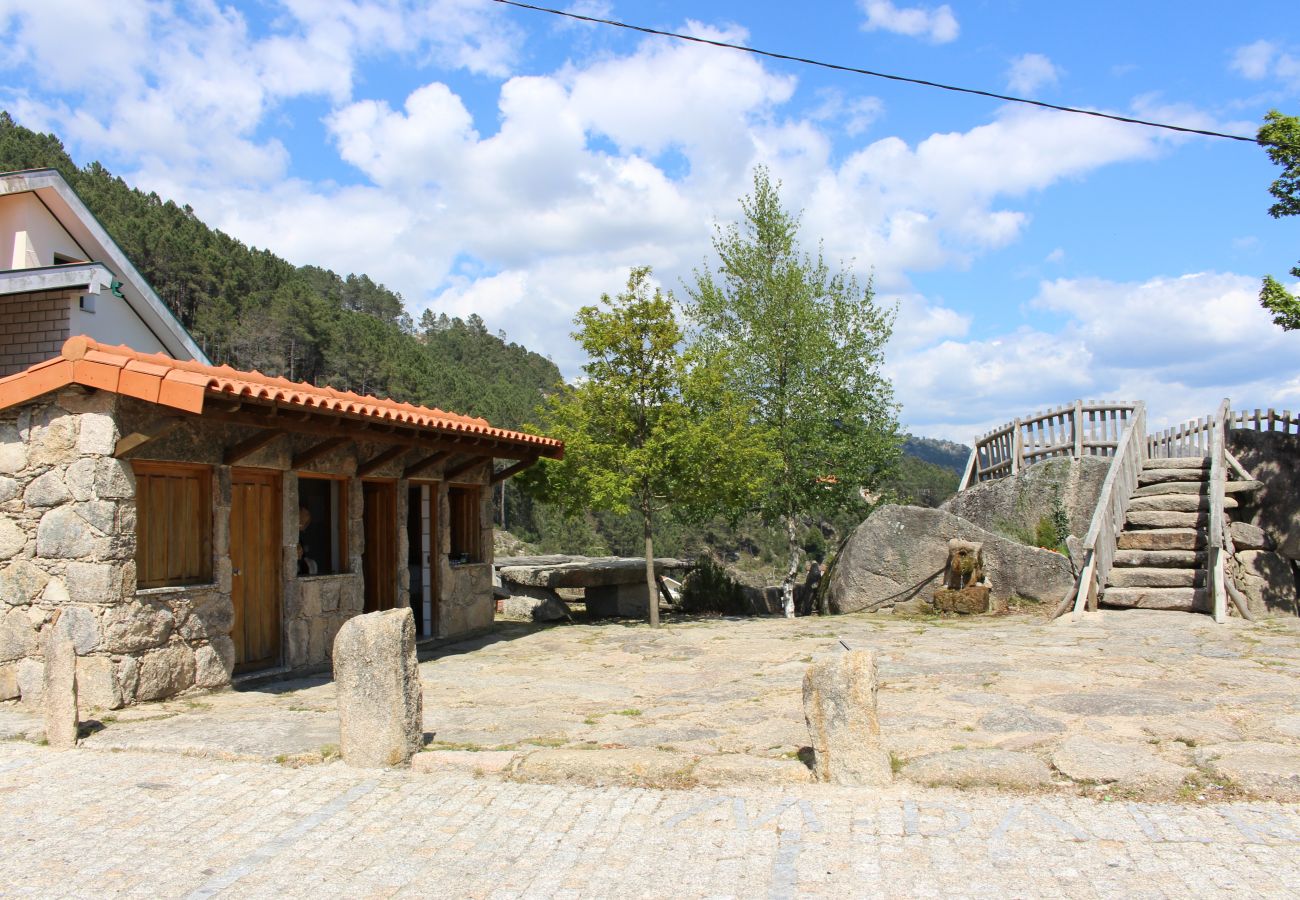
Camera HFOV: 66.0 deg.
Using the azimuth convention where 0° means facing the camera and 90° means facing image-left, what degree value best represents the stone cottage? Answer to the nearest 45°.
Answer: approximately 315°

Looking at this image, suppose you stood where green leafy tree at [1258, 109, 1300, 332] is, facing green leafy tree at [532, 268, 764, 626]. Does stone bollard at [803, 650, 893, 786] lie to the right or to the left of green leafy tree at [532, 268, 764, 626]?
left

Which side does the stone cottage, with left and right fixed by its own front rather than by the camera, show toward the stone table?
left

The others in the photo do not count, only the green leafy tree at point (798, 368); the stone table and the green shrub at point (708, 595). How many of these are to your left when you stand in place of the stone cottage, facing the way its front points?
3

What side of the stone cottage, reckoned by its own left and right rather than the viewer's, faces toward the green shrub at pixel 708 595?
left

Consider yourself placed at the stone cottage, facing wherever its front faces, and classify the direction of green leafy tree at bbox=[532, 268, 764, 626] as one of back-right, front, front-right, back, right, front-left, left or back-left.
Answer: left

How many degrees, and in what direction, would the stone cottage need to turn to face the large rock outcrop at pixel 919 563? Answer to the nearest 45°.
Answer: approximately 45° to its left

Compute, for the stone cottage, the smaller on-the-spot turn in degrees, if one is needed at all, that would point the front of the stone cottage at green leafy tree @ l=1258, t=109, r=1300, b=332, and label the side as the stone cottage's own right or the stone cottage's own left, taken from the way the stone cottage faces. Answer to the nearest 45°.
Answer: approximately 45° to the stone cottage's own left

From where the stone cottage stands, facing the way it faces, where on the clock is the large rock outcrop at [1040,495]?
The large rock outcrop is roughly at 10 o'clock from the stone cottage.

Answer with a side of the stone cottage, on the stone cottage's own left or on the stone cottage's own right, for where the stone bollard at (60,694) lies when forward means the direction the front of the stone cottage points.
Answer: on the stone cottage's own right

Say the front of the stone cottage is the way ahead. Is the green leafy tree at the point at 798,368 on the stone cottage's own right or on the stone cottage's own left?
on the stone cottage's own left

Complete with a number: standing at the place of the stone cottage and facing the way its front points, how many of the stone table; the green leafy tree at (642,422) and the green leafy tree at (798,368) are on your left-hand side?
3
